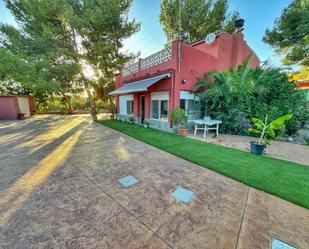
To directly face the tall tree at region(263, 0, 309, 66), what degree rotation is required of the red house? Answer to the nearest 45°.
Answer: approximately 180°

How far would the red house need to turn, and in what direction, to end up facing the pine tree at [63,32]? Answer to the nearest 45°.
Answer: approximately 45° to its right

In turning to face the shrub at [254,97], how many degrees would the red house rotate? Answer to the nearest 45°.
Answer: approximately 135° to its left

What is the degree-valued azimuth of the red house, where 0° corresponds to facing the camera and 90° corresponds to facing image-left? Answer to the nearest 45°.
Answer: approximately 45°

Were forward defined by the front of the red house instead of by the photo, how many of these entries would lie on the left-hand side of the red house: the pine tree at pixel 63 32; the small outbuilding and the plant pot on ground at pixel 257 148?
1

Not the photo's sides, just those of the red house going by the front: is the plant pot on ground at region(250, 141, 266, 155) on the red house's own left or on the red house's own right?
on the red house's own left

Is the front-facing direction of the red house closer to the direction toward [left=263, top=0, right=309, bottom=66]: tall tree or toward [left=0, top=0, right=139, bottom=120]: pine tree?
the pine tree
